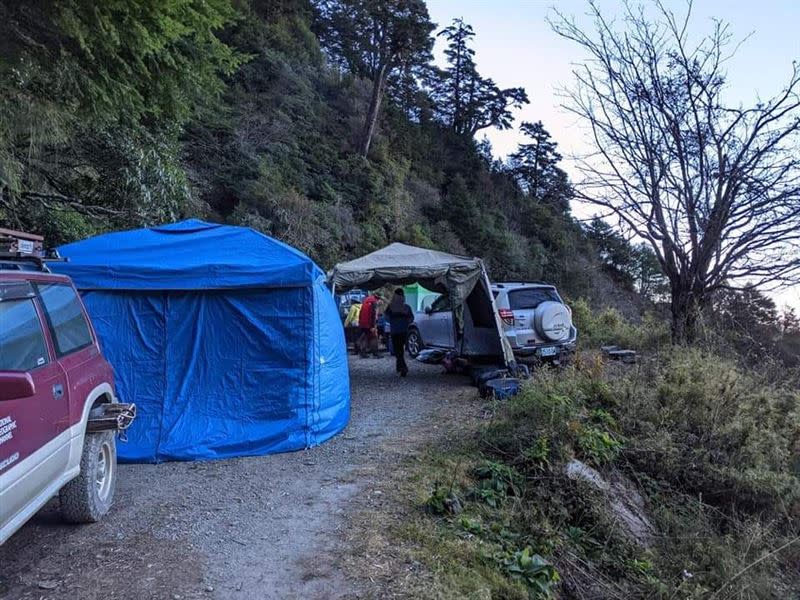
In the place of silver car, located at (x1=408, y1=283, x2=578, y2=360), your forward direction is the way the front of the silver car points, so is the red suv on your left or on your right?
on your left

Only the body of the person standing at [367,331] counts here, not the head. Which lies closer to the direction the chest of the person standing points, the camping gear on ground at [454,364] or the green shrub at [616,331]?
the green shrub

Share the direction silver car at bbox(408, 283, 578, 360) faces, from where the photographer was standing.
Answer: facing away from the viewer and to the left of the viewer

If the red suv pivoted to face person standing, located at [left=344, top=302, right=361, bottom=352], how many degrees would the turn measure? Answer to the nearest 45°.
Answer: approximately 180°

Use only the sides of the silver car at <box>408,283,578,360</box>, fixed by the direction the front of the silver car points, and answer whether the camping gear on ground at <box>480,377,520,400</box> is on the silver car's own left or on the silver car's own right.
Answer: on the silver car's own left

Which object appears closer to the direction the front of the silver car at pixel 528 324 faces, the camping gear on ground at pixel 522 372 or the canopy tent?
the canopy tent

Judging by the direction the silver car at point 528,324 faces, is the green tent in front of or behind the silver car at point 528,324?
in front
